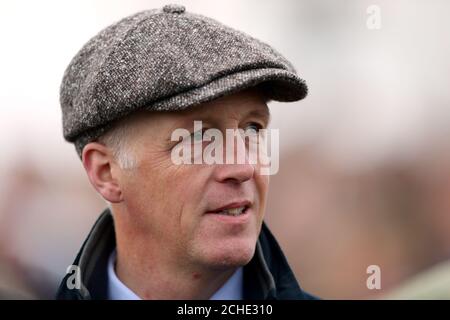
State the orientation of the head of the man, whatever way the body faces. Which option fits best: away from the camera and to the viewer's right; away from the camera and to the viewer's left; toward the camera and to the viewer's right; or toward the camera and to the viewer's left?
toward the camera and to the viewer's right
